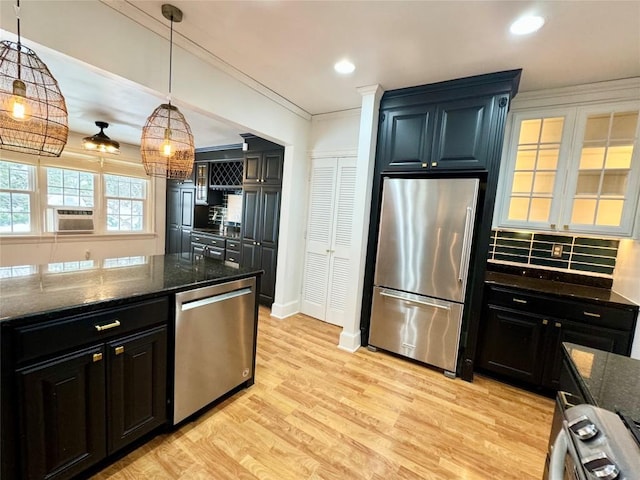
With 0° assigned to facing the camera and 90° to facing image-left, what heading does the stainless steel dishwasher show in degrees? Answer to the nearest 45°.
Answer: approximately 315°

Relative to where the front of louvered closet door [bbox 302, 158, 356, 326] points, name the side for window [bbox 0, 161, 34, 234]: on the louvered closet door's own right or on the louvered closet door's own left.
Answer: on the louvered closet door's own right

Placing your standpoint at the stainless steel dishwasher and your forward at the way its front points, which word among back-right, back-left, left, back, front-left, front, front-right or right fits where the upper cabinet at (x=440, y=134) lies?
front-left

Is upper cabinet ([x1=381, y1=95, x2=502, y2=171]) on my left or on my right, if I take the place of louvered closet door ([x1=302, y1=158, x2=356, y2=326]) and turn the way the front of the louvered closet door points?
on my left

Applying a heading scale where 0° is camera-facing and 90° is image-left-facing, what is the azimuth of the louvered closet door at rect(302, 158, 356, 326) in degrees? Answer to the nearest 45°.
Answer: approximately 45°
